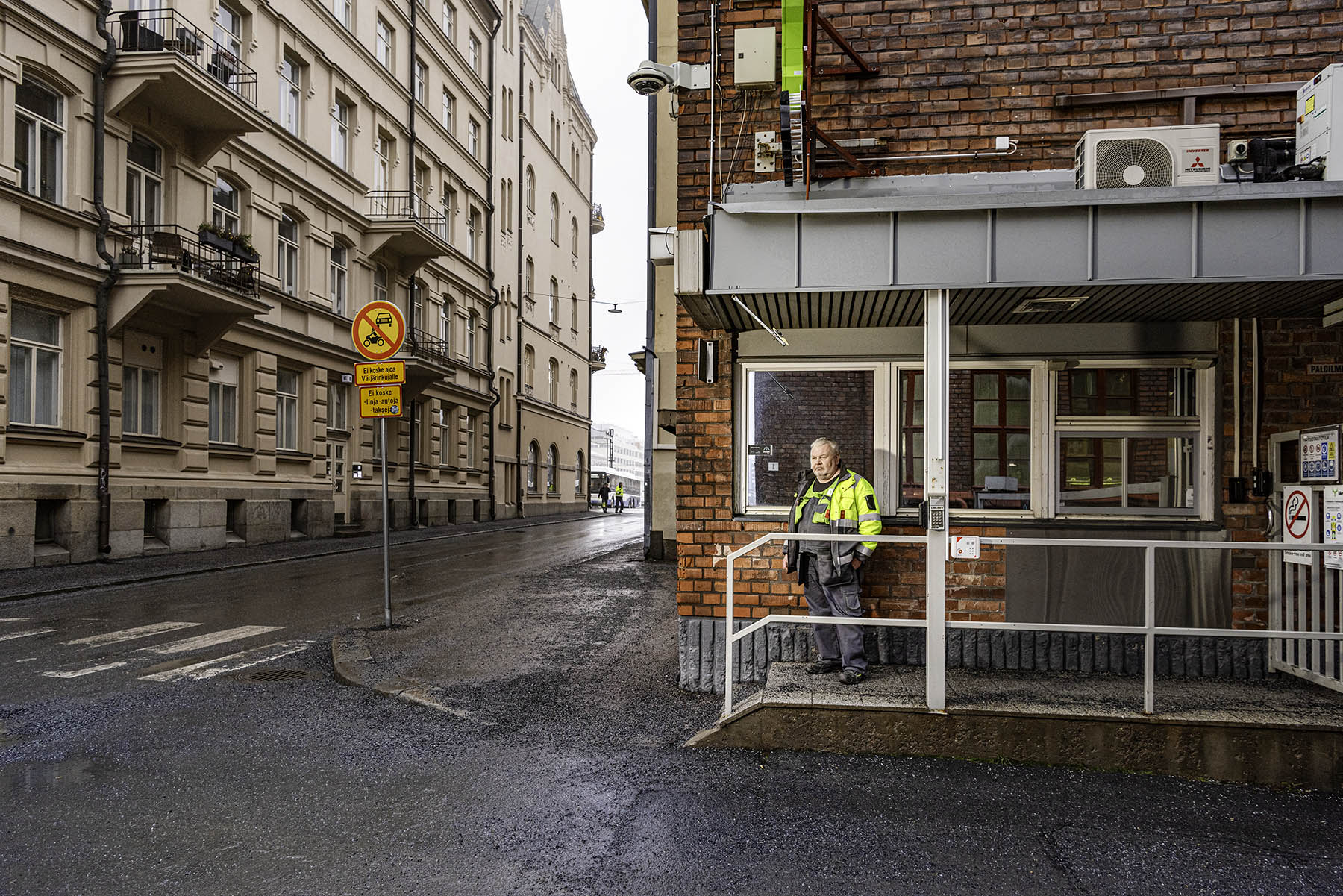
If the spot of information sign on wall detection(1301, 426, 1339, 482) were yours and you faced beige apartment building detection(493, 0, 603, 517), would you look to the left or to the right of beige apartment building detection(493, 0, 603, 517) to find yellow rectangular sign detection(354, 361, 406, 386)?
left

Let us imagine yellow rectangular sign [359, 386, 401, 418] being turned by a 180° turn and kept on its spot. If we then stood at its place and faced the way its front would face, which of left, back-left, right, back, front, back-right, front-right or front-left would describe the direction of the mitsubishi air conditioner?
back-right

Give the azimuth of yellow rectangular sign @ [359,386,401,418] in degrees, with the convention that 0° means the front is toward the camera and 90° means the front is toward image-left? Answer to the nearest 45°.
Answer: approximately 0°

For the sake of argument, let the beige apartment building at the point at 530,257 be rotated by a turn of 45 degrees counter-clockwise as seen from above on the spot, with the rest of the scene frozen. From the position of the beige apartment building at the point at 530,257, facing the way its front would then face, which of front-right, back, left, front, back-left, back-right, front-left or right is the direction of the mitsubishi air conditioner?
right

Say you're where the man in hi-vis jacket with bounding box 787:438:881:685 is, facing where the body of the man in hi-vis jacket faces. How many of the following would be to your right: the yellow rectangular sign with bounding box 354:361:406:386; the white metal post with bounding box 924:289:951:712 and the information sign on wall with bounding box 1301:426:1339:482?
1

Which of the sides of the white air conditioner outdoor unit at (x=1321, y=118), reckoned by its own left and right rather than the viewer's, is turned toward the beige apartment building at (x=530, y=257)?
right

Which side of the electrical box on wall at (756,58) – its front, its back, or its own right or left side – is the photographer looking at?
front

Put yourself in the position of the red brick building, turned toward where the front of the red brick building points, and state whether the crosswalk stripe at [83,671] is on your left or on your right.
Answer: on your right

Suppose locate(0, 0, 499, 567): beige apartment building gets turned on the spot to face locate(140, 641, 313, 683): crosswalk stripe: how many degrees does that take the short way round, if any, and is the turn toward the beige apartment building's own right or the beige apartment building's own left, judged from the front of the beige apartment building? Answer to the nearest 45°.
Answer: approximately 45° to the beige apartment building's own right

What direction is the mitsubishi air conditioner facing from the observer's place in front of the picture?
facing the viewer
